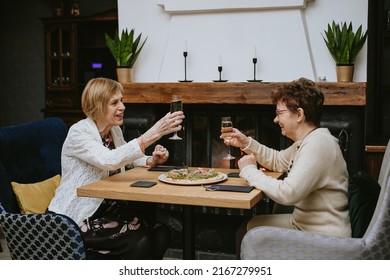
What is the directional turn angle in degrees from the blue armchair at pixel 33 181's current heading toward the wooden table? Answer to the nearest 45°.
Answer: approximately 45° to its right

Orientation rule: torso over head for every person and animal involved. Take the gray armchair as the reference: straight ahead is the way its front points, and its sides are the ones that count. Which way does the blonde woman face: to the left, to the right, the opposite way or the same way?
the opposite way

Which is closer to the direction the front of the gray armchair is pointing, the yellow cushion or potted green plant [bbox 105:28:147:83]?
the yellow cushion

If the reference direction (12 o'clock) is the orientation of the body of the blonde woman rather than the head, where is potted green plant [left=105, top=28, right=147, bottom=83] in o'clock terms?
The potted green plant is roughly at 9 o'clock from the blonde woman.

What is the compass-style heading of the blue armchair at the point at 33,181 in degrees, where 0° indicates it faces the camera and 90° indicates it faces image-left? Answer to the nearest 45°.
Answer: approximately 270°

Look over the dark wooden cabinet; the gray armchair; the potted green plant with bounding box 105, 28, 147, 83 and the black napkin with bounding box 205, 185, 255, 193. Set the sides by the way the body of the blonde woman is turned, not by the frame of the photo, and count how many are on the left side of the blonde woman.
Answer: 2

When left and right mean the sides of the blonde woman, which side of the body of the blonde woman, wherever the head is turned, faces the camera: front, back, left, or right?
right

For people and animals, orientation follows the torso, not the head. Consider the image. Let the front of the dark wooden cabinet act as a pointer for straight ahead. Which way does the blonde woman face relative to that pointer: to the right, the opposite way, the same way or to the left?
to the left

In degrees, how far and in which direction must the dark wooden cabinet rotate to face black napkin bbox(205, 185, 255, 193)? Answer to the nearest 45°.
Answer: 0° — it already faces it

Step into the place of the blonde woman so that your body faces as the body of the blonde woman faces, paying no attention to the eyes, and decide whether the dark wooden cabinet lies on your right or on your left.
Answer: on your left

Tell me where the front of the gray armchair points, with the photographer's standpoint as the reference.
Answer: facing to the left of the viewer
